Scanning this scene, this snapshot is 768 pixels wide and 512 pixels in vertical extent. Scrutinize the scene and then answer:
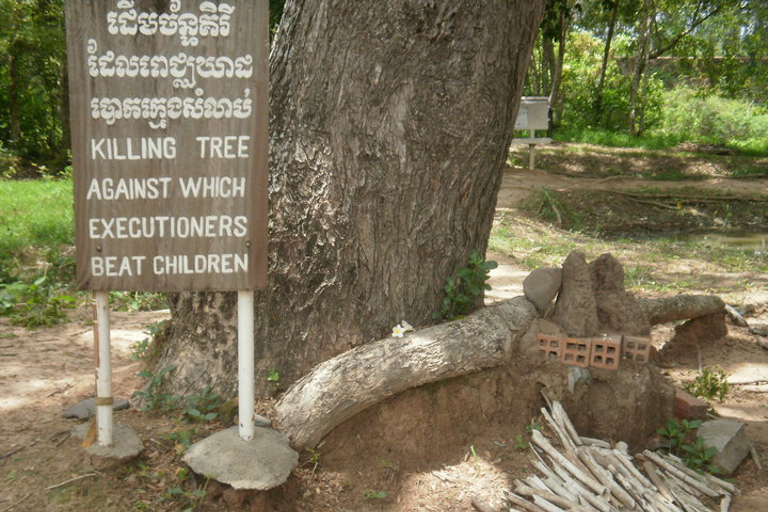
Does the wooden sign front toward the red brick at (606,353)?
no

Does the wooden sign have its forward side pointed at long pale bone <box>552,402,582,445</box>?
no

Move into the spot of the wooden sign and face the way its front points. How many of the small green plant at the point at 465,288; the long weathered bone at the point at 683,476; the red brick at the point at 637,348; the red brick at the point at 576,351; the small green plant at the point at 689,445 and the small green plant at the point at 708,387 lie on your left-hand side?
6

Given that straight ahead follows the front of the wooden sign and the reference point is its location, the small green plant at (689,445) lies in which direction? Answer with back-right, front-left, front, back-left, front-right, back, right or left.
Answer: left

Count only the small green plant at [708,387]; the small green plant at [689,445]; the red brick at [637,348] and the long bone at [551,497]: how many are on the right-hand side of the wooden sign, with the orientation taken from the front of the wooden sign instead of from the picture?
0

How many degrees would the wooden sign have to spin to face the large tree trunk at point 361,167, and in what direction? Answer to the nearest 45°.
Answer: approximately 135° to its left

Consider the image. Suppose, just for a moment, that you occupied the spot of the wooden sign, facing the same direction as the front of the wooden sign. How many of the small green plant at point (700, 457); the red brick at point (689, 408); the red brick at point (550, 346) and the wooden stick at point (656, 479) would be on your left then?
4

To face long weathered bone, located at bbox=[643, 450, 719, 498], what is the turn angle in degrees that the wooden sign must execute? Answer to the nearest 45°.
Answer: approximately 90° to its left

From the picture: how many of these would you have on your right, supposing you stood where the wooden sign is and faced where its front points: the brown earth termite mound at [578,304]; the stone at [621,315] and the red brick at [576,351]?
0

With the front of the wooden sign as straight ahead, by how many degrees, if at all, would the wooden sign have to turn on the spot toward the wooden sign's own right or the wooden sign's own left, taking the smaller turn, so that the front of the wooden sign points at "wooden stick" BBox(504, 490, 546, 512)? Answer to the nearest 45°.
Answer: approximately 90° to the wooden sign's own left

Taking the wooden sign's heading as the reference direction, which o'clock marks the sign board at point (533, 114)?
The sign board is roughly at 7 o'clock from the wooden sign.

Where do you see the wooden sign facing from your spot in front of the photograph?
facing the viewer

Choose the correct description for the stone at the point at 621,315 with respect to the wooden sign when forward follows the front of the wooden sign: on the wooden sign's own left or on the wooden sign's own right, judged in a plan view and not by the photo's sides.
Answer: on the wooden sign's own left

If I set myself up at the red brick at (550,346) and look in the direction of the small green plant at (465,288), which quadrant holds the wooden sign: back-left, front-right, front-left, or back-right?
front-left

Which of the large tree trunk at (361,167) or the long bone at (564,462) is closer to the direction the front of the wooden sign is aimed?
the long bone

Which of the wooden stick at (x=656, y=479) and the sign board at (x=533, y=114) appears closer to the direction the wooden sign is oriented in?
the wooden stick

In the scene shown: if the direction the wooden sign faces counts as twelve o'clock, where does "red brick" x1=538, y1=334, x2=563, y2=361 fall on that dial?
The red brick is roughly at 9 o'clock from the wooden sign.

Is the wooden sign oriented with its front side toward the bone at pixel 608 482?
no
